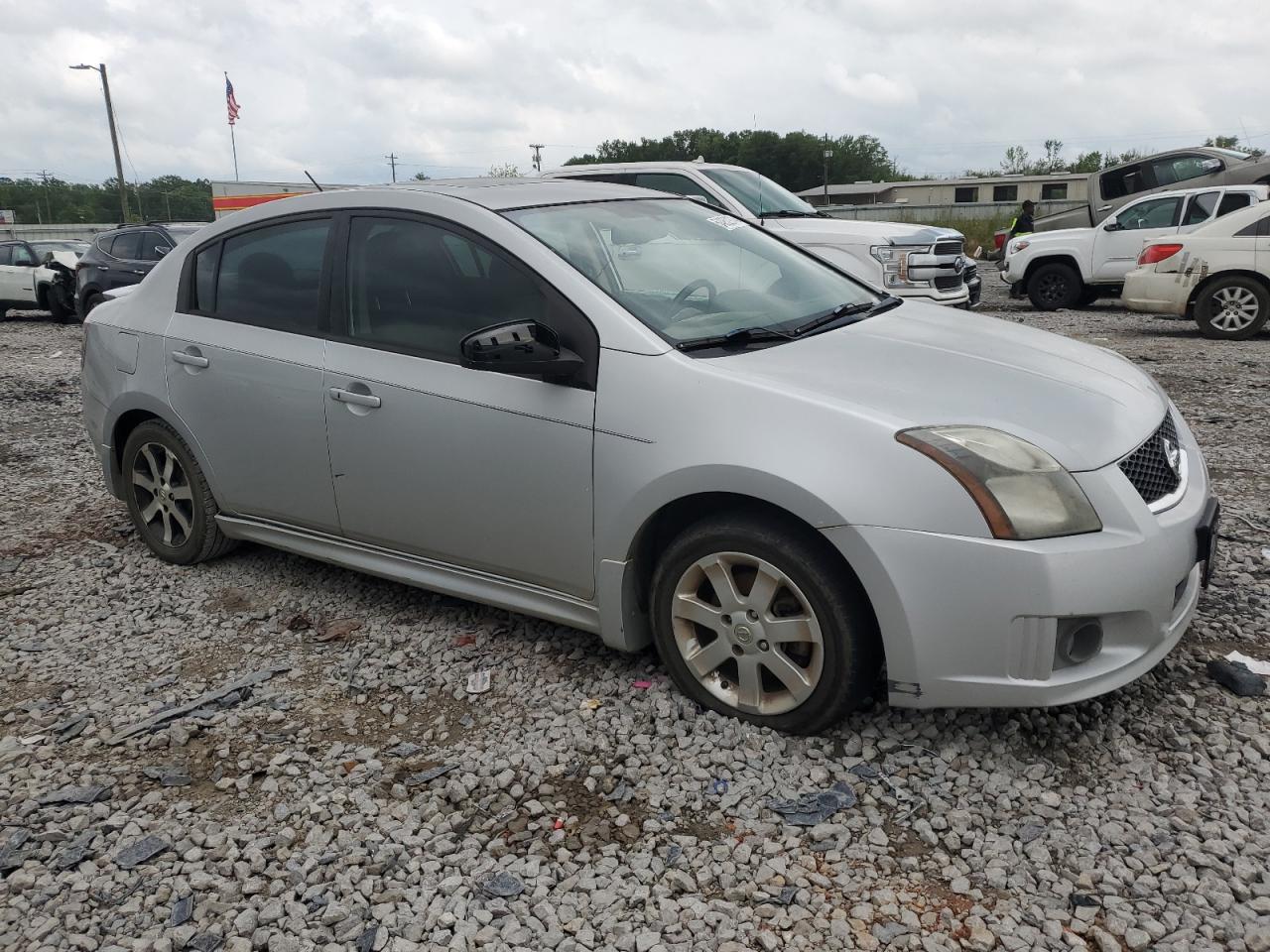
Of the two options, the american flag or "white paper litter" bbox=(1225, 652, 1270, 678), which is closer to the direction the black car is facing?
the white paper litter

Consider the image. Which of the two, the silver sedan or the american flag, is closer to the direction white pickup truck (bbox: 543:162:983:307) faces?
the silver sedan

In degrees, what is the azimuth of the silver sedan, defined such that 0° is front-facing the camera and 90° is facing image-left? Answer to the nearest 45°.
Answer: approximately 315°

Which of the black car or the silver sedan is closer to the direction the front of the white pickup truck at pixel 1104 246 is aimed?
the black car

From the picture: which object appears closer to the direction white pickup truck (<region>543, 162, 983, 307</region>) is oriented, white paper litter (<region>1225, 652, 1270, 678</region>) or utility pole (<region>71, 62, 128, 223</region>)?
the white paper litter

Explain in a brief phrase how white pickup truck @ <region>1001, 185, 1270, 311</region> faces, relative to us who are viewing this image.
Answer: facing to the left of the viewer

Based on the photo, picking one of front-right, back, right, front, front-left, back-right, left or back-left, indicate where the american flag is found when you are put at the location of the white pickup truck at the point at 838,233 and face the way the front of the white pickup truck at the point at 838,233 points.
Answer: back

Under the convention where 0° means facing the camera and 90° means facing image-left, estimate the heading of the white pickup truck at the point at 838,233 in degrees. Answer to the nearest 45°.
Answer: approximately 315°
